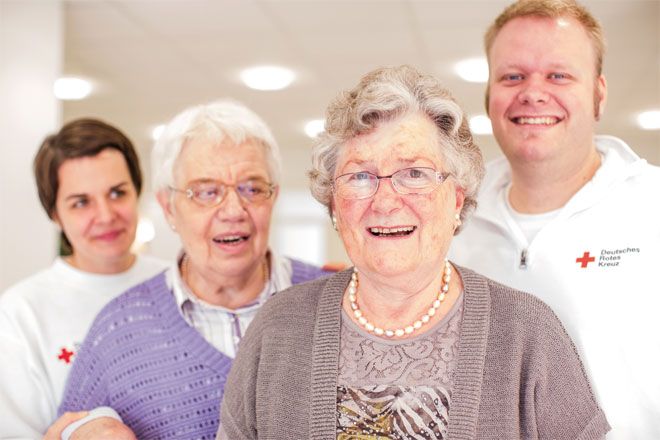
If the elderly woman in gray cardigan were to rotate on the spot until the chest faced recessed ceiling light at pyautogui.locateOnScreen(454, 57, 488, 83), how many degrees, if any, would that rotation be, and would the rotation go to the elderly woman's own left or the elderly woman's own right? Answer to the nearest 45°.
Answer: approximately 180°

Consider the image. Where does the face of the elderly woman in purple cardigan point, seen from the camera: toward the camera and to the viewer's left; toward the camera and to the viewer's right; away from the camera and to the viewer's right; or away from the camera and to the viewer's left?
toward the camera and to the viewer's right

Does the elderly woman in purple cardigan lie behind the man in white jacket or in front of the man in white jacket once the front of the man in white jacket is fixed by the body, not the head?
in front

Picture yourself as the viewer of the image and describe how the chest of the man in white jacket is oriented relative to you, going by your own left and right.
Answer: facing the viewer and to the left of the viewer

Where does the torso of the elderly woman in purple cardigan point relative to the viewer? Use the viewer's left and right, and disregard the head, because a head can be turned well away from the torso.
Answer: facing the viewer and to the right of the viewer

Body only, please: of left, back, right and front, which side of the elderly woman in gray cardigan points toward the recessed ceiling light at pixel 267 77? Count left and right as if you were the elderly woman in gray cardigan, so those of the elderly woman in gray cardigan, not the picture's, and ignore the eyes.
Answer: back

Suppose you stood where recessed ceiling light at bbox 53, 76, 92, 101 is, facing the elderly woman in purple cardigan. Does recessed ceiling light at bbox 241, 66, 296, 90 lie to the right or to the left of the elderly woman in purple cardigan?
left

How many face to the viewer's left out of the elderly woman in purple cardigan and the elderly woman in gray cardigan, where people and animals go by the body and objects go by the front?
0

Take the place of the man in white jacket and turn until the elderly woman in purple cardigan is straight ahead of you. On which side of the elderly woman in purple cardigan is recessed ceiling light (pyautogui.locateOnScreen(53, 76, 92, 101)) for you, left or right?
right

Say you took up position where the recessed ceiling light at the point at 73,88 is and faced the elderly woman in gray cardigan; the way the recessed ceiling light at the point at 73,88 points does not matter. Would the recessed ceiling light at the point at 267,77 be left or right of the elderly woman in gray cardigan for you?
left

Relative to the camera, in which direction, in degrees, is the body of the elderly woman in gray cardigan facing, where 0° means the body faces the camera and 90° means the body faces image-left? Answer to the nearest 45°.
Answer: approximately 0°

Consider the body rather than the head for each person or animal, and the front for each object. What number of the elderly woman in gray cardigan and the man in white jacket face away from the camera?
0
